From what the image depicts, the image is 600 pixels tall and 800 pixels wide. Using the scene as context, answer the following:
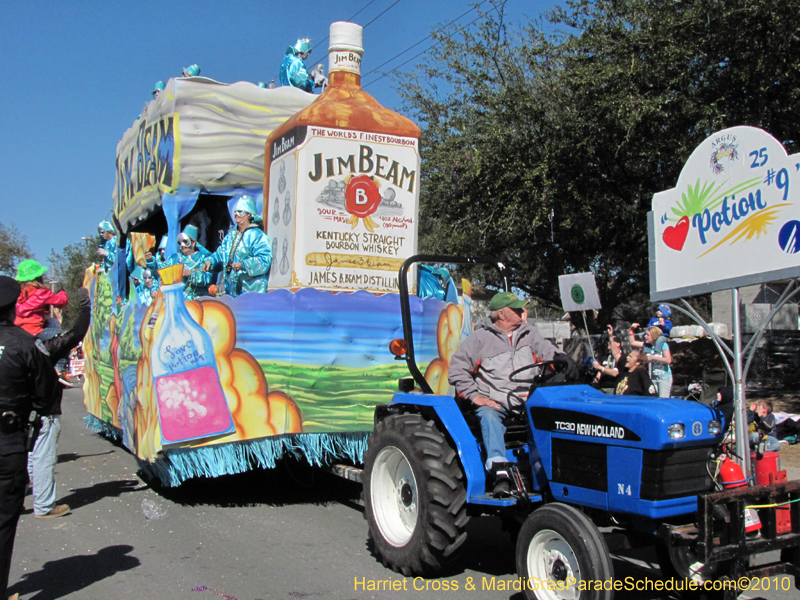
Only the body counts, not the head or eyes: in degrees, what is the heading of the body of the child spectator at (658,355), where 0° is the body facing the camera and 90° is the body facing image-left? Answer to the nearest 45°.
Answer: approximately 45°

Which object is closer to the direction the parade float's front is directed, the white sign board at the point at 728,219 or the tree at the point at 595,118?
the white sign board

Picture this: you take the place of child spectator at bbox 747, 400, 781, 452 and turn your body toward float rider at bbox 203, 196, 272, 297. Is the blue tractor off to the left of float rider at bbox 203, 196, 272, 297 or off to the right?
left

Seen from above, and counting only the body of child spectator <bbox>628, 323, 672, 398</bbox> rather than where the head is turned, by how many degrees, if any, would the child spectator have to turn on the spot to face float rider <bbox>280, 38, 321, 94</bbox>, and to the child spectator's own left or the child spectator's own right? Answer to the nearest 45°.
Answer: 0° — they already face them

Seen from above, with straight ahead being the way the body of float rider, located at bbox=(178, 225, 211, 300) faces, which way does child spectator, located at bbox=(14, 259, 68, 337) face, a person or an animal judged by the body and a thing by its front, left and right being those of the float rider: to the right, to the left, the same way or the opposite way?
the opposite way

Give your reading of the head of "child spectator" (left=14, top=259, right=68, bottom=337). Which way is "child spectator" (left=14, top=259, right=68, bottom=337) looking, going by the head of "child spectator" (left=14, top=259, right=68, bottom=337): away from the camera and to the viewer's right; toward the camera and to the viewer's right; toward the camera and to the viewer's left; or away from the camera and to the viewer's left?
away from the camera and to the viewer's right

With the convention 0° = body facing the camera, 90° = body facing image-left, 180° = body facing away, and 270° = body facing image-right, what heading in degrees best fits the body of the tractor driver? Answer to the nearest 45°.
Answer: approximately 315°

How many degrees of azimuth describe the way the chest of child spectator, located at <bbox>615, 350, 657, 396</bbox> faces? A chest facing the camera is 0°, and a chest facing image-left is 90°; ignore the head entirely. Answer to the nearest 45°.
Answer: approximately 45°

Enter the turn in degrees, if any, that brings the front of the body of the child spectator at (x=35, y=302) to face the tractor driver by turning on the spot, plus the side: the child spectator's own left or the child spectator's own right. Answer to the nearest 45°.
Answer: approximately 90° to the child spectator's own right

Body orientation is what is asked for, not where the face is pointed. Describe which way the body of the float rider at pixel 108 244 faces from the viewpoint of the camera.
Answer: to the viewer's left

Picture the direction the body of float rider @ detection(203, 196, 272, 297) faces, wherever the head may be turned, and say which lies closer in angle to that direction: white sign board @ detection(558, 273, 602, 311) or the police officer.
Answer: the police officer
